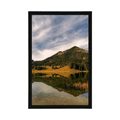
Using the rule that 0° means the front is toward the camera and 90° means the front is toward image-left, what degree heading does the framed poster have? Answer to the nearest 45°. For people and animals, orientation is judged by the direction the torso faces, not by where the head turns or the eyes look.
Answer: approximately 0°
